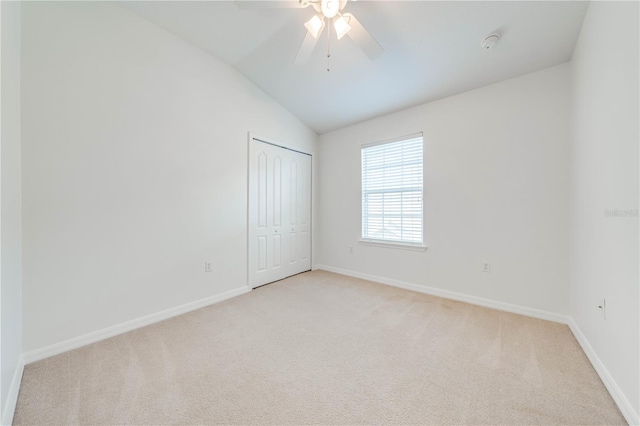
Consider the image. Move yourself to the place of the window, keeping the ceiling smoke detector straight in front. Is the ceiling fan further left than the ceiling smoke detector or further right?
right

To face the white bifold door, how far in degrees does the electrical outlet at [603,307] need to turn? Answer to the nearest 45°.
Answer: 0° — it already faces it

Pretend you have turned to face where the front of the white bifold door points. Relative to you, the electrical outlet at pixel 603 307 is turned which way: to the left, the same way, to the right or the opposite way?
the opposite way

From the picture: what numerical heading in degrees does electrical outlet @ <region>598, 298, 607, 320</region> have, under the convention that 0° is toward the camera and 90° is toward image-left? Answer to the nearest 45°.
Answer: approximately 90°

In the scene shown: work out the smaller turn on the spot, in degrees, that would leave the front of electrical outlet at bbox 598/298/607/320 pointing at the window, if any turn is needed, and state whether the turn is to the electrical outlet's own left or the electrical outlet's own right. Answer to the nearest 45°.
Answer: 0° — it already faces it

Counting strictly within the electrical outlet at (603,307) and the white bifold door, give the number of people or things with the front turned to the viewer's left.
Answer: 1

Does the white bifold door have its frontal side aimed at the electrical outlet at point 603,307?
yes

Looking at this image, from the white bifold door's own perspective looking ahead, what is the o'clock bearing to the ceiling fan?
The ceiling fan is roughly at 1 o'clock from the white bifold door.

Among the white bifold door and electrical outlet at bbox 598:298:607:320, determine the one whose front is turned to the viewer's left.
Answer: the electrical outlet

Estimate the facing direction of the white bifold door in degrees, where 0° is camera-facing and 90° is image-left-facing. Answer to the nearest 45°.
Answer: approximately 315°
